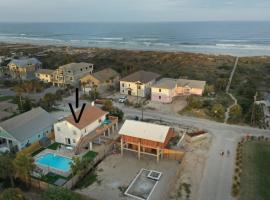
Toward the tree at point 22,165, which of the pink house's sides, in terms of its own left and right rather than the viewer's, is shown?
front

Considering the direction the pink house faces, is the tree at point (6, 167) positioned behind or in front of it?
in front

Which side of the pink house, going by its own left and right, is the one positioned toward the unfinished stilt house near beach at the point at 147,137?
front

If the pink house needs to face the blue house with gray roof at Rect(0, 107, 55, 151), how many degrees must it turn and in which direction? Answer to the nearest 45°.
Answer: approximately 45° to its right

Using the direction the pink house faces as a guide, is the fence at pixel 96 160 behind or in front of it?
in front

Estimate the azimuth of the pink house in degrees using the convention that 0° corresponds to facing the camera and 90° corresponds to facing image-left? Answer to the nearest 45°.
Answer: approximately 0°

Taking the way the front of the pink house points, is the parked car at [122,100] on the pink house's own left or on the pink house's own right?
on the pink house's own right

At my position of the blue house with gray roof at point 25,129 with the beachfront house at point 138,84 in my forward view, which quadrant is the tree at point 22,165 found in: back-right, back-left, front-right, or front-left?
back-right

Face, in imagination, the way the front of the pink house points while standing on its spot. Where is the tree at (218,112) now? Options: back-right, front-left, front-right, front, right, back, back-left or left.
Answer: front-left

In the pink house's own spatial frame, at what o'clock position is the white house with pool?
The white house with pool is roughly at 1 o'clock from the pink house.

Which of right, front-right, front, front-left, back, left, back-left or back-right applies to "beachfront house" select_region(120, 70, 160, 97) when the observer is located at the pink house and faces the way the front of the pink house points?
right

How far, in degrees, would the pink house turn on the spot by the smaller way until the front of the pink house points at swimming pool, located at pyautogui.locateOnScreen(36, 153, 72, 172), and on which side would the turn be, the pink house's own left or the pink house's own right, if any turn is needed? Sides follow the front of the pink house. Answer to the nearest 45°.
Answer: approximately 45° to the pink house's own right
